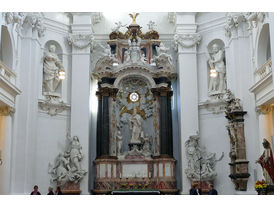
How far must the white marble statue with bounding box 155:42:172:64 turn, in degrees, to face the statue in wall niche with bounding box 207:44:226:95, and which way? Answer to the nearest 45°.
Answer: approximately 135° to its left

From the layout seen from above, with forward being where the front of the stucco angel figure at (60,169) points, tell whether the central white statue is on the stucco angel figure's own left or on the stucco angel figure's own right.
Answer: on the stucco angel figure's own left

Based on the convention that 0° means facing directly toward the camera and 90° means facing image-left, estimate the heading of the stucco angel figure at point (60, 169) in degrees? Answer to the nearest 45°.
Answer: approximately 315°

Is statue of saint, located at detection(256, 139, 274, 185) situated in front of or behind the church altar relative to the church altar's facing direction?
in front

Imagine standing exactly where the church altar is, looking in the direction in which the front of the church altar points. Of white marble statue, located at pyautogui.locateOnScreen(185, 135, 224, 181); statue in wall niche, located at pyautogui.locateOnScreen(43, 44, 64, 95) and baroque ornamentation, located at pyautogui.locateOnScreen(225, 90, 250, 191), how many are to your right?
1

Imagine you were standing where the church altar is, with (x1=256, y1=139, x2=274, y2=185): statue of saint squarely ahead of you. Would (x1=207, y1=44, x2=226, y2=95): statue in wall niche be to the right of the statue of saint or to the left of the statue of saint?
left

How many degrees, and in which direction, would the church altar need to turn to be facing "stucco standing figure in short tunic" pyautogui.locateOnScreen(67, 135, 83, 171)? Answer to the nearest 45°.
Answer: approximately 90° to its right

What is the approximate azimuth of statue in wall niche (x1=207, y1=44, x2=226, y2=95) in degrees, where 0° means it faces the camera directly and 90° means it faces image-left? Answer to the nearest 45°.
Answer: approximately 45°
